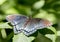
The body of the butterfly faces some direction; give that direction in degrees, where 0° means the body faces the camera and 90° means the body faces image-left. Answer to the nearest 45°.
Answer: approximately 225°
